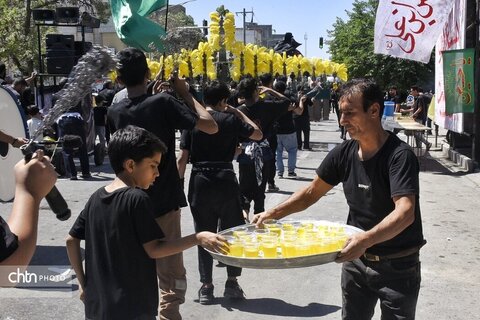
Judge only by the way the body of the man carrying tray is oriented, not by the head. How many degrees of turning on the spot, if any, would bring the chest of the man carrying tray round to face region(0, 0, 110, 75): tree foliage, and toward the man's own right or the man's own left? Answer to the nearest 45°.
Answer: approximately 90° to the man's own right

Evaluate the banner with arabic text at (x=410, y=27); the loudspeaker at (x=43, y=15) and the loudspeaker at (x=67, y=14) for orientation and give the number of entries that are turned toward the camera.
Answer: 3

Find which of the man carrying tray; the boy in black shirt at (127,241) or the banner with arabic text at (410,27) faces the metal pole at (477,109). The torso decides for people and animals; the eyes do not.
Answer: the boy in black shirt

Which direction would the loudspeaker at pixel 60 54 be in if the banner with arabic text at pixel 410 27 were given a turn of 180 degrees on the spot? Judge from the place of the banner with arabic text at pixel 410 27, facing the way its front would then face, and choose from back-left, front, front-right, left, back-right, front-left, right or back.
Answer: left

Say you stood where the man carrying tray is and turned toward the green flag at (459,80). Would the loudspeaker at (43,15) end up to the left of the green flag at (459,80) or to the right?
left

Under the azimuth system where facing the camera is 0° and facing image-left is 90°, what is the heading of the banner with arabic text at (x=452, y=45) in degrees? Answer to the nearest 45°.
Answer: approximately 45°

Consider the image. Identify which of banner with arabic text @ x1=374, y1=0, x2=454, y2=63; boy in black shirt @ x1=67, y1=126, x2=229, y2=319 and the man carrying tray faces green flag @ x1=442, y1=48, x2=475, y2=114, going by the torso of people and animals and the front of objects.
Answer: the boy in black shirt

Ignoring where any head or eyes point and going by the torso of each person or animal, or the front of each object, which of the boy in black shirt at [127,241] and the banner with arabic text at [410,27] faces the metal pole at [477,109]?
the boy in black shirt

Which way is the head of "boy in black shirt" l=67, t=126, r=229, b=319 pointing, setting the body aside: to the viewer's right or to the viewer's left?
to the viewer's right

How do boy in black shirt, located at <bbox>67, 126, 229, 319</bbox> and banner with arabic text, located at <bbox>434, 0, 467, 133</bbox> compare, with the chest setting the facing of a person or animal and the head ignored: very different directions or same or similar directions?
very different directions

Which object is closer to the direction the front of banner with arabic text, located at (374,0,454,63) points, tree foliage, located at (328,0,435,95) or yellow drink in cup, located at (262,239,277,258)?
the yellow drink in cup

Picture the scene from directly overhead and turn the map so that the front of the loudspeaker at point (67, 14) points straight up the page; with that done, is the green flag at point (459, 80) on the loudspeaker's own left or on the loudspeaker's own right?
on the loudspeaker's own left

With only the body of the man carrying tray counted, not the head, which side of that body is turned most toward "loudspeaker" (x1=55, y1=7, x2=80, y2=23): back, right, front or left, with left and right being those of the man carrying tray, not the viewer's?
right

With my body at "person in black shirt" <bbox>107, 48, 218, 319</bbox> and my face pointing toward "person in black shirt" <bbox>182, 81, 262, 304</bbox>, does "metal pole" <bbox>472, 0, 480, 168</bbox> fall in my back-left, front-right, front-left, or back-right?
front-right

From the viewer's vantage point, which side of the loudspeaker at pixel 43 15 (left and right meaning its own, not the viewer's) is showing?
front

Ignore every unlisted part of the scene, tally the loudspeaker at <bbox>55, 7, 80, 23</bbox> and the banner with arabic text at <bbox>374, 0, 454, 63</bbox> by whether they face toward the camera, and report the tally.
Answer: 2

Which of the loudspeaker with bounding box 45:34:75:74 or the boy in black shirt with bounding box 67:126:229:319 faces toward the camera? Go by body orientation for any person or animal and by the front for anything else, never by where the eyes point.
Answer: the loudspeaker

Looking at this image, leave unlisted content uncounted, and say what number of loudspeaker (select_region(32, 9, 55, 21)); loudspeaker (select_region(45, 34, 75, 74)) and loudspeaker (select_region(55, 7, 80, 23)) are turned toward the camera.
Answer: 3
